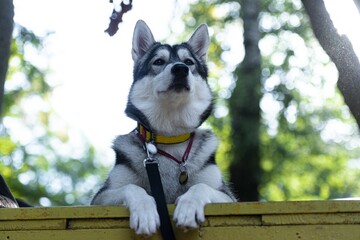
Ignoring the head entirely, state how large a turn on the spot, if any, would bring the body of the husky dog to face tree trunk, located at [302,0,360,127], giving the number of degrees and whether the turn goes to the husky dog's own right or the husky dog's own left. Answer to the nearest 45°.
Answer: approximately 90° to the husky dog's own left

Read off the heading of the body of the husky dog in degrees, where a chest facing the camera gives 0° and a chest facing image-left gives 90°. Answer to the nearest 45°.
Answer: approximately 0°

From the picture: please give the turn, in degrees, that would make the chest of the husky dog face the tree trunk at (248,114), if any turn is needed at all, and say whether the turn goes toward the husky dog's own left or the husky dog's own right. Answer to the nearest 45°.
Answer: approximately 180°

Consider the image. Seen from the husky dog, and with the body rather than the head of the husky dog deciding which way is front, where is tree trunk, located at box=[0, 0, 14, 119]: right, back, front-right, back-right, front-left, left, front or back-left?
back-right
